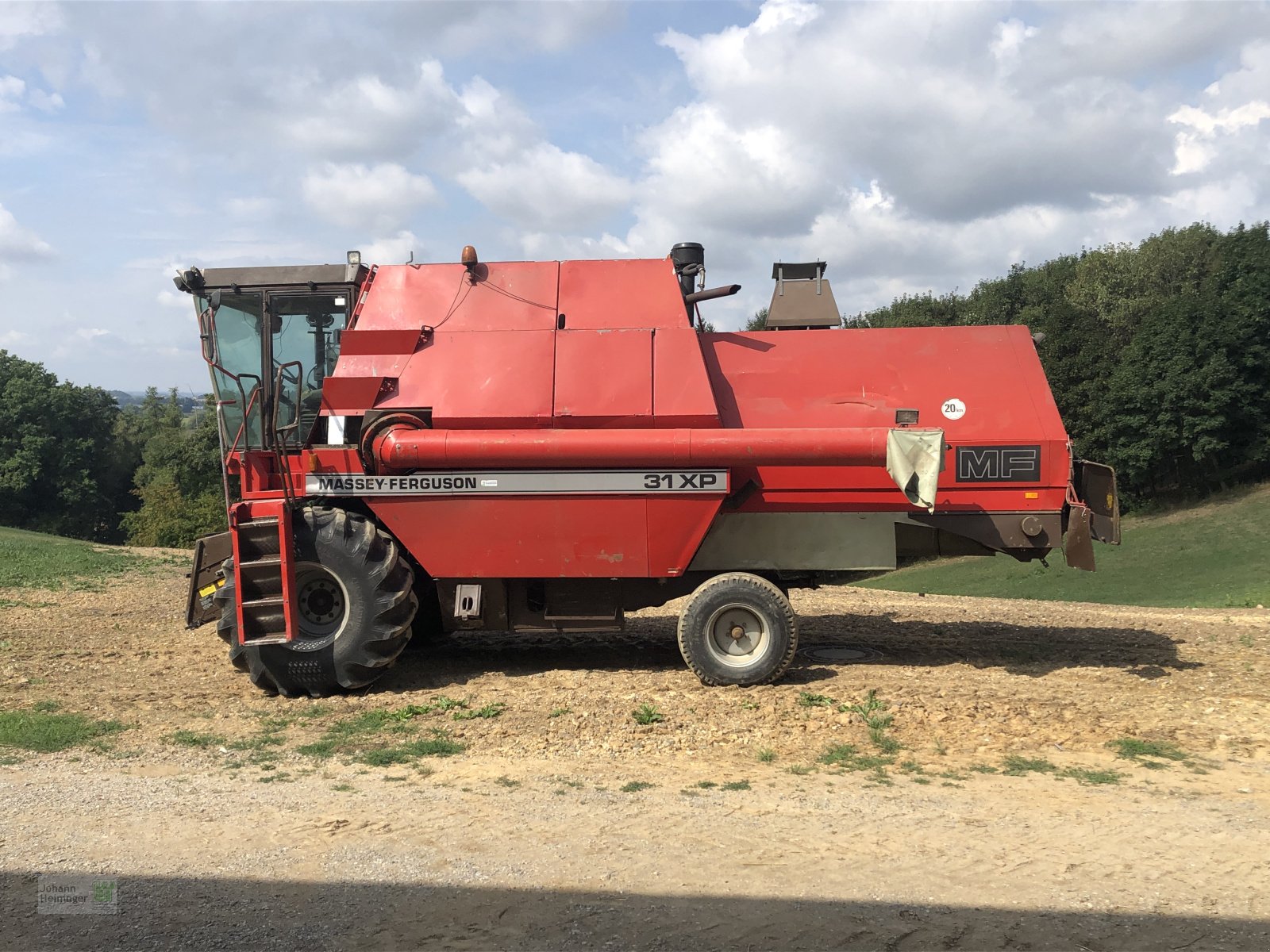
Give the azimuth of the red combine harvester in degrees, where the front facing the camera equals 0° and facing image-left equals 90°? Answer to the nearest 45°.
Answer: approximately 90°
